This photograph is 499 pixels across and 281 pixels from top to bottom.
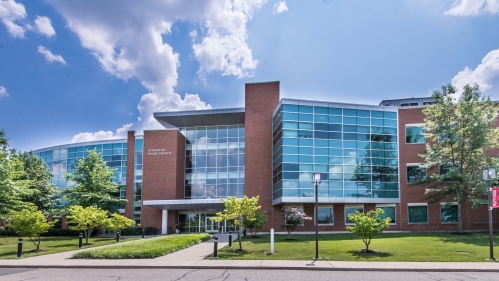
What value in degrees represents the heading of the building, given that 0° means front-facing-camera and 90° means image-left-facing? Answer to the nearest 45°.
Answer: approximately 0°

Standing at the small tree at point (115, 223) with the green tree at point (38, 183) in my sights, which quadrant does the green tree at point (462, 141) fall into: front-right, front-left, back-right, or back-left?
back-right

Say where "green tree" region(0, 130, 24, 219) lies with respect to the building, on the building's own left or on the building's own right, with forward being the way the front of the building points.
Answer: on the building's own right

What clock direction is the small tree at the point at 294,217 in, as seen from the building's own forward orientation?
The small tree is roughly at 12 o'clock from the building.

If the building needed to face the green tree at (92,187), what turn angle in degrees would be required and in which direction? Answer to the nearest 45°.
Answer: approximately 90° to its right
